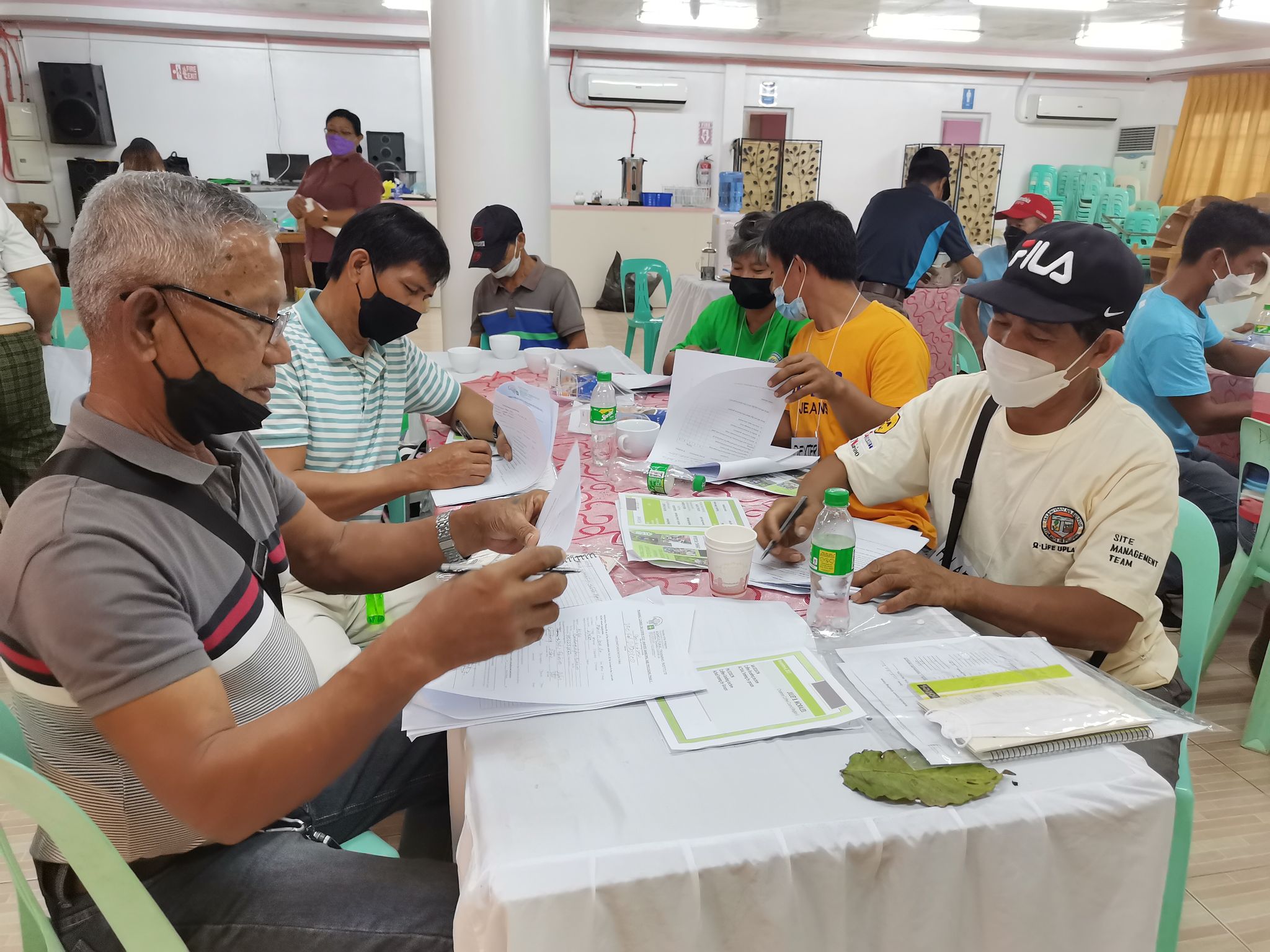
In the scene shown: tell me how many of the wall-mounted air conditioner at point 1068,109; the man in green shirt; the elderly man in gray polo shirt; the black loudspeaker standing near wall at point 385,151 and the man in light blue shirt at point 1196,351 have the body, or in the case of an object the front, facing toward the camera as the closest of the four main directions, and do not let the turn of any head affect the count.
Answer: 3

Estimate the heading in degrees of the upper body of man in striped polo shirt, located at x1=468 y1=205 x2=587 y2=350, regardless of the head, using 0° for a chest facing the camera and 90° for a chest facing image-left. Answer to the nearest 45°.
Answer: approximately 45°

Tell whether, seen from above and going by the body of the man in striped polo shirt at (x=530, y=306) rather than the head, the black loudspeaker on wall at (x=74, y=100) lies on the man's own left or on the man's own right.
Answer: on the man's own right

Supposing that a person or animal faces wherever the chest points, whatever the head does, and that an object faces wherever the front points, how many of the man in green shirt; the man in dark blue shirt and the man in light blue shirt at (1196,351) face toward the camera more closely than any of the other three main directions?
1

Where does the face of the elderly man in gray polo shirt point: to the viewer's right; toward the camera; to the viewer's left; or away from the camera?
to the viewer's right

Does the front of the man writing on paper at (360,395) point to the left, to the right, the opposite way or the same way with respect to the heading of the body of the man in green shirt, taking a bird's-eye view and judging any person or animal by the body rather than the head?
to the left

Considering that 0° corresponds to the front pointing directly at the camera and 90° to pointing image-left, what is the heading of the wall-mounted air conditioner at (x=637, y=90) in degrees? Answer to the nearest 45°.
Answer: approximately 0°

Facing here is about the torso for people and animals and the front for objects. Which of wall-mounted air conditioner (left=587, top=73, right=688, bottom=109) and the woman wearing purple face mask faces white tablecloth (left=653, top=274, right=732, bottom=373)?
the wall-mounted air conditioner

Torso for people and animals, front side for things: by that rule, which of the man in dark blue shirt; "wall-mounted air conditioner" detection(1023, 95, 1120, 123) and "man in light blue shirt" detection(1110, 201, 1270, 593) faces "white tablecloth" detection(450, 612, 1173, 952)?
the wall-mounted air conditioner

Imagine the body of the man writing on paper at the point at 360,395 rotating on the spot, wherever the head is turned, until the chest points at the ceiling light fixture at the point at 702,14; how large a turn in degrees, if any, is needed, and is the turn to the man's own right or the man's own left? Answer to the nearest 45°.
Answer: approximately 90° to the man's own left

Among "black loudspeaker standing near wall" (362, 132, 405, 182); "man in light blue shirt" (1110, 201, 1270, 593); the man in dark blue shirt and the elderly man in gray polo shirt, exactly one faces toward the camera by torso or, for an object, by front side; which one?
the black loudspeaker standing near wall

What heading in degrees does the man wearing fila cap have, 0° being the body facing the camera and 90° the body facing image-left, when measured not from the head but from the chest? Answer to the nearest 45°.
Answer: approximately 45°
